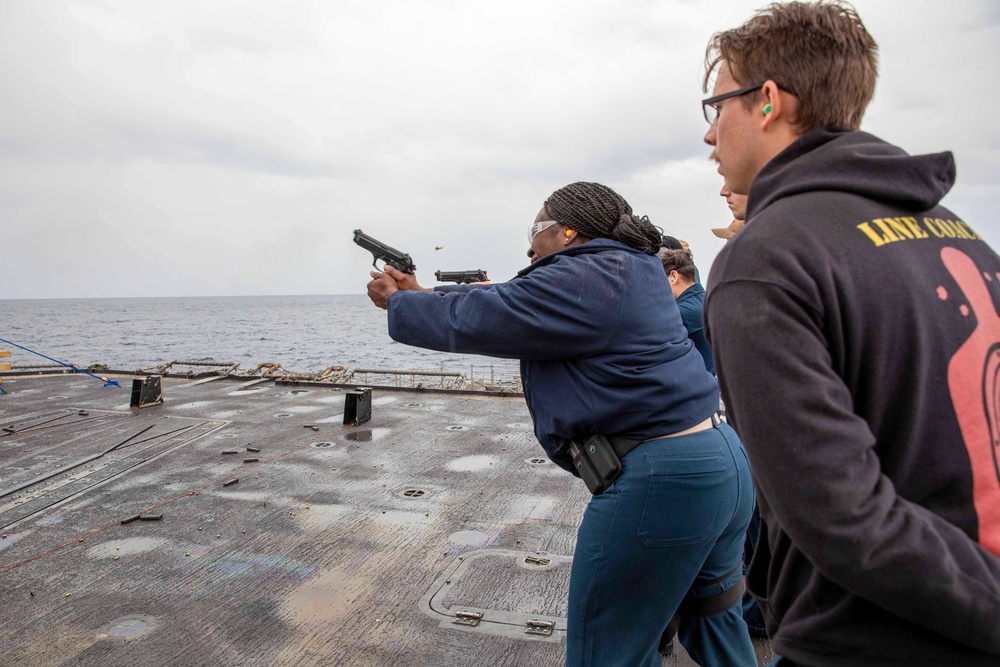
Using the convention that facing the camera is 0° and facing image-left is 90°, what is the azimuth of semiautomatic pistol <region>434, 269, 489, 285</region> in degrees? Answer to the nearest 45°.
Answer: approximately 90°

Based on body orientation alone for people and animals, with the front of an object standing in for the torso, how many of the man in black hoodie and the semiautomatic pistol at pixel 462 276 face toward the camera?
0

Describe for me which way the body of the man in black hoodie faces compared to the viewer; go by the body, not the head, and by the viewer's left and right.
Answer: facing away from the viewer and to the left of the viewer

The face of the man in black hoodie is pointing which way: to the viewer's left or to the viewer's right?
to the viewer's left

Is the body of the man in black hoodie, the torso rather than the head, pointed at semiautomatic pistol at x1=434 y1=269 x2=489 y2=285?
yes
